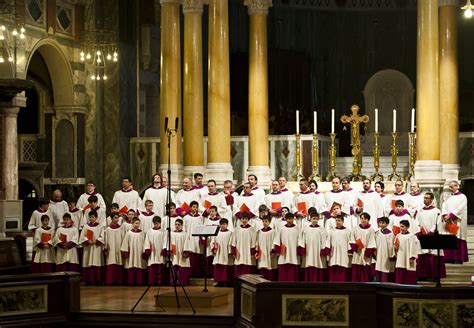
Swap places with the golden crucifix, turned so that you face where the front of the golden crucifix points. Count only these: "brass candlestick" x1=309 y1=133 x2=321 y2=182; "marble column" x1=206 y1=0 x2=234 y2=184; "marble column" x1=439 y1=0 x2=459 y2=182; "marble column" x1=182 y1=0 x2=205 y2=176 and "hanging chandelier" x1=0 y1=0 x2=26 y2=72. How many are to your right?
4

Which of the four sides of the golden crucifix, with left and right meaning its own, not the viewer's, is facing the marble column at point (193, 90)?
right

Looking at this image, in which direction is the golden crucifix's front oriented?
toward the camera

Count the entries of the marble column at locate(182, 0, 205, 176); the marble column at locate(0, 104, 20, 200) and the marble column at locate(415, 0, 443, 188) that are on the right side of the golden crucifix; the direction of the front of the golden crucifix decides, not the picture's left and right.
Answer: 2

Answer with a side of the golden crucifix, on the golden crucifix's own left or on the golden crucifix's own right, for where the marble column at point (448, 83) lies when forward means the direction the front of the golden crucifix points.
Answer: on the golden crucifix's own left

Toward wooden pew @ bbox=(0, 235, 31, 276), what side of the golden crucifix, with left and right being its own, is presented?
right

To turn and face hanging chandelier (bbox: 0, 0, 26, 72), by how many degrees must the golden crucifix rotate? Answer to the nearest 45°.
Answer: approximately 90° to its right

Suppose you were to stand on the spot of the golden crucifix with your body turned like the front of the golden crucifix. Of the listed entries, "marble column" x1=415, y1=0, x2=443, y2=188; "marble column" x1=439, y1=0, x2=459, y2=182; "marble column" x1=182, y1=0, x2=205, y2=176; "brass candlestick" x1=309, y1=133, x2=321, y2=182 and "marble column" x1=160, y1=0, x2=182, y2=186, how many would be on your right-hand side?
3

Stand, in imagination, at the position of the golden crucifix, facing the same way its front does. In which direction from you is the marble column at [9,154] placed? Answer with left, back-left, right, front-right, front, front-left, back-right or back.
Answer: right
